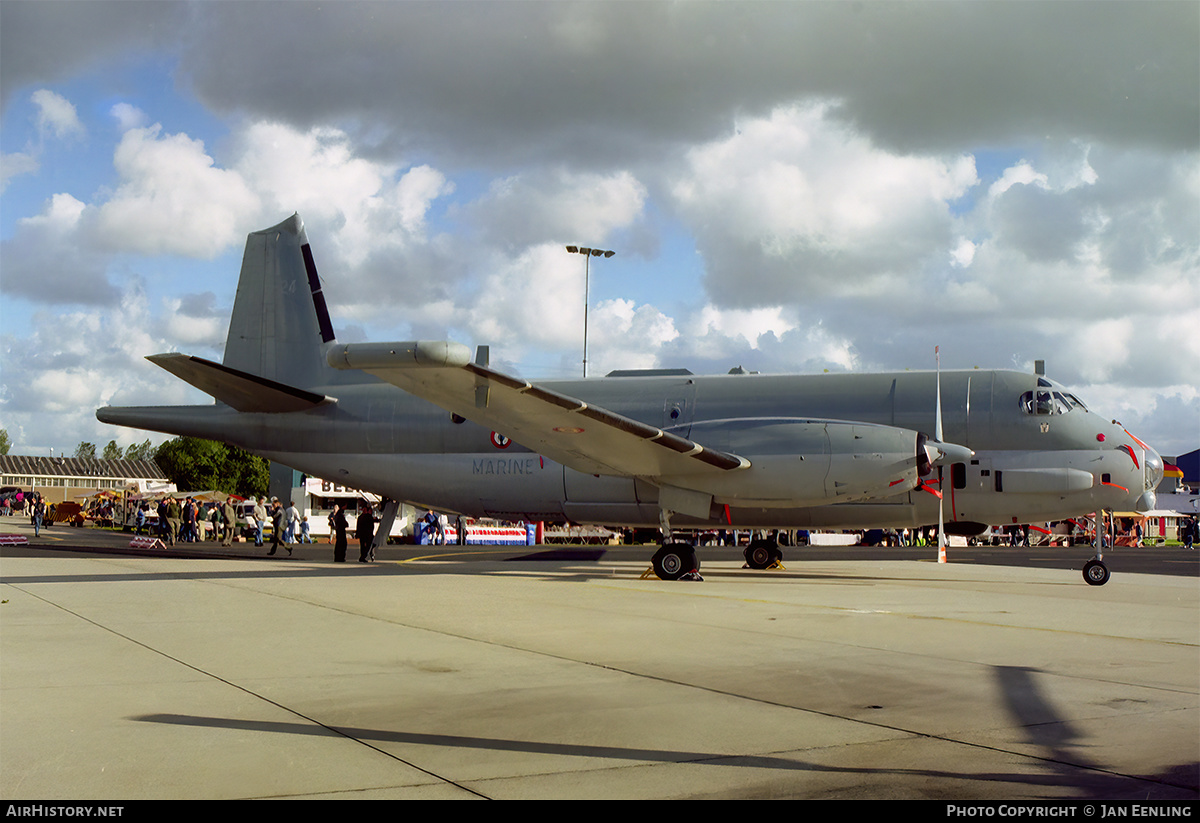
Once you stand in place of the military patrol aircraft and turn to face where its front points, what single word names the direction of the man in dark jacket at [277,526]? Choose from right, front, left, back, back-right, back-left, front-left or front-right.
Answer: back-left

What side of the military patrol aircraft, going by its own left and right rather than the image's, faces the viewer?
right

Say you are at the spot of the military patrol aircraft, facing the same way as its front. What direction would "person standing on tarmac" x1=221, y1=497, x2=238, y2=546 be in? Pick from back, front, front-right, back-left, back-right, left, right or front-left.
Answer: back-left

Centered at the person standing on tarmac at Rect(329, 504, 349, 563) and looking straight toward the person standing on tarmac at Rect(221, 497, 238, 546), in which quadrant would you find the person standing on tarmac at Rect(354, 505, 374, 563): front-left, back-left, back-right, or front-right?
back-right

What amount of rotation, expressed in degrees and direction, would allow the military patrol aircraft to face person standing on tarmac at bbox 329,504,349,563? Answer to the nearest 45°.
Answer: approximately 135° to its left

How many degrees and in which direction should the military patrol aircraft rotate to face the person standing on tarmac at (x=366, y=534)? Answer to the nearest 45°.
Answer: approximately 135° to its left
